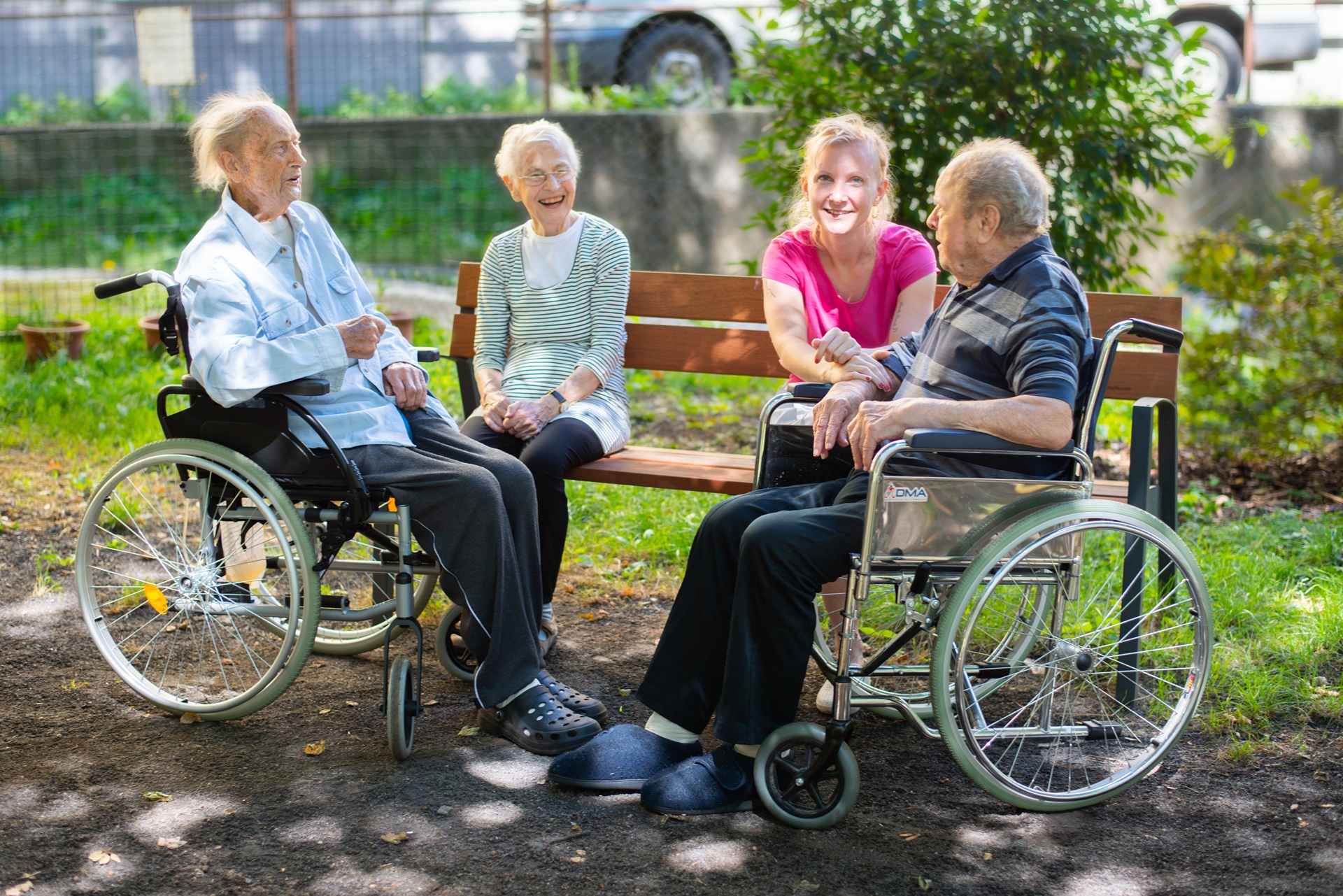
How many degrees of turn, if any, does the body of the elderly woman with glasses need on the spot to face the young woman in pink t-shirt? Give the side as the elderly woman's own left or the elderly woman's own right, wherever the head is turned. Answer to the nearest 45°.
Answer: approximately 45° to the elderly woman's own left

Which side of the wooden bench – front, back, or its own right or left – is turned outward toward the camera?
front

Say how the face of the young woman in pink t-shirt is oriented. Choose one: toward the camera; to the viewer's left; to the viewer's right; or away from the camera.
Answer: toward the camera

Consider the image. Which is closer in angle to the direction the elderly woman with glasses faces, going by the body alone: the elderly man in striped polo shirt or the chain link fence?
the elderly man in striped polo shirt

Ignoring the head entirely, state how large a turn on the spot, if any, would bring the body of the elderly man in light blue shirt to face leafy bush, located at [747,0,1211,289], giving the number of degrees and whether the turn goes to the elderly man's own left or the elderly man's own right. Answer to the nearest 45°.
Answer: approximately 90° to the elderly man's own left

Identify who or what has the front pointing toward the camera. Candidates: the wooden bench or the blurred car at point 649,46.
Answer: the wooden bench

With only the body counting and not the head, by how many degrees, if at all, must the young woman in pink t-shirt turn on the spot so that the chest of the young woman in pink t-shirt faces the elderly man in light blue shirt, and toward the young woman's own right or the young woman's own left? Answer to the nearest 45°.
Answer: approximately 45° to the young woman's own right

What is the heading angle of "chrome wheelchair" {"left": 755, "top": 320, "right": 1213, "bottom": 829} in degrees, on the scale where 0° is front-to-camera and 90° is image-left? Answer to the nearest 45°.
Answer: approximately 45°

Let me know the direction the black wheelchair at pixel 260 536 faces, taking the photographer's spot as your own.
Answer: facing the viewer and to the right of the viewer

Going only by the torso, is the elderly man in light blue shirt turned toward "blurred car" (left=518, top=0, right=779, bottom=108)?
no

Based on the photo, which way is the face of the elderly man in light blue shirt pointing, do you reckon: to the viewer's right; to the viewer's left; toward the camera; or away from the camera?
to the viewer's right

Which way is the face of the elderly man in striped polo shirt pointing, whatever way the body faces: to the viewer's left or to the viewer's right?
to the viewer's left

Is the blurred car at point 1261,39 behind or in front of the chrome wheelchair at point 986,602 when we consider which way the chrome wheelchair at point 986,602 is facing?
behind

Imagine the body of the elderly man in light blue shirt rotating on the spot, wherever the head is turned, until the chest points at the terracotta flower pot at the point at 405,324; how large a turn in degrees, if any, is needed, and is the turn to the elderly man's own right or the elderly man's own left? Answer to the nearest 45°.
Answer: approximately 135° to the elderly man's own left

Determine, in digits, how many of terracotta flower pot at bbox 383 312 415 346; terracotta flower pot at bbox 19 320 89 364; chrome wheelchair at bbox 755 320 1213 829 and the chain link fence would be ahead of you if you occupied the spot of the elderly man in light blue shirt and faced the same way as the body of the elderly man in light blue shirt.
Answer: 1

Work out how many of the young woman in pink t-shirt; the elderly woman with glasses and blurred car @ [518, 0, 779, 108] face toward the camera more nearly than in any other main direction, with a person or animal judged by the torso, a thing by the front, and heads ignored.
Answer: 2
